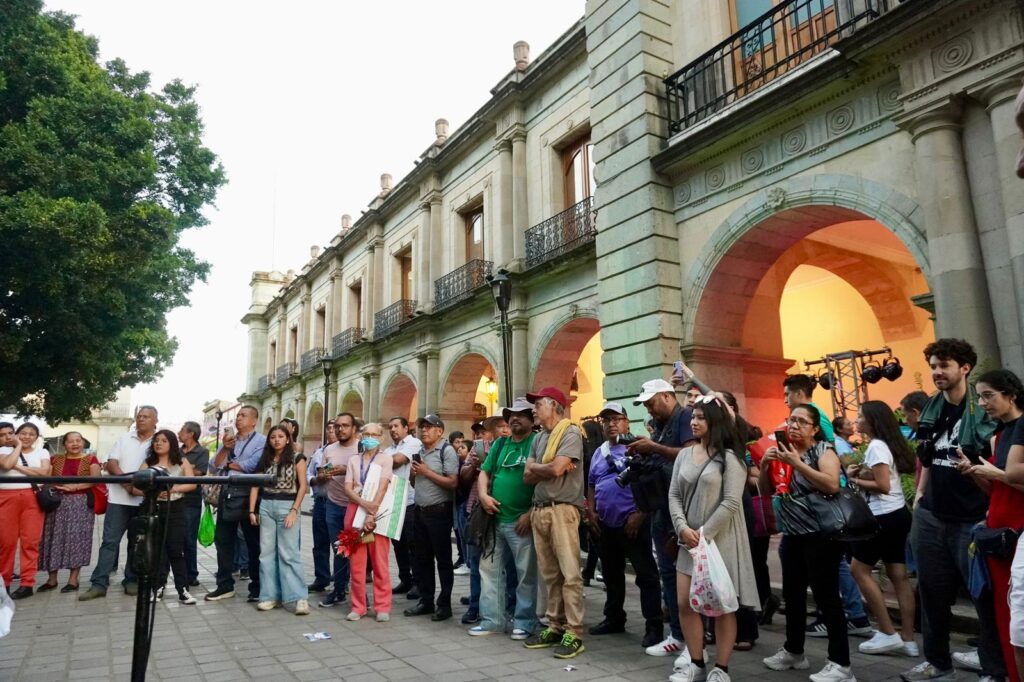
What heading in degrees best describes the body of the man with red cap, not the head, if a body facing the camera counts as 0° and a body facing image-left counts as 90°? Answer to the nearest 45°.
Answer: approximately 45°

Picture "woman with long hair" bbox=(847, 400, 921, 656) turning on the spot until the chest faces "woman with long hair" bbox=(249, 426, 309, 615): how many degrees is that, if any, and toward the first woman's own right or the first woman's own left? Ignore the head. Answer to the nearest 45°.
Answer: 0° — they already face them

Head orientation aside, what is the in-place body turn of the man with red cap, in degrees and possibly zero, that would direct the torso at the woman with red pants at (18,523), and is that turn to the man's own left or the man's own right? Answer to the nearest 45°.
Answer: approximately 45° to the man's own right

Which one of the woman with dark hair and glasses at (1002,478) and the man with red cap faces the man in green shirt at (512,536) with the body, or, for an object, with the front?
the woman with dark hair and glasses

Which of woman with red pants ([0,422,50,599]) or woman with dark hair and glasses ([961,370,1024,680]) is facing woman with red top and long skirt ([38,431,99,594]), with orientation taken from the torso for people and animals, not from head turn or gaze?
woman with dark hair and glasses ([961,370,1024,680])

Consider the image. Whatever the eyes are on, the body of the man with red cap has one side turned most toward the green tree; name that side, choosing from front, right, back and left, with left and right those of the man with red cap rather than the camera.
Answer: right

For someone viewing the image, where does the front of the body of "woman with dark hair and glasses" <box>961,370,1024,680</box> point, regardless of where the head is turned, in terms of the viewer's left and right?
facing to the left of the viewer

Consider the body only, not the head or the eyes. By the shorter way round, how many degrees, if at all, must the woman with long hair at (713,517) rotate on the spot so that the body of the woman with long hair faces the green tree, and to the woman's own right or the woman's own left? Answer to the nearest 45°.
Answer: approximately 90° to the woman's own right
